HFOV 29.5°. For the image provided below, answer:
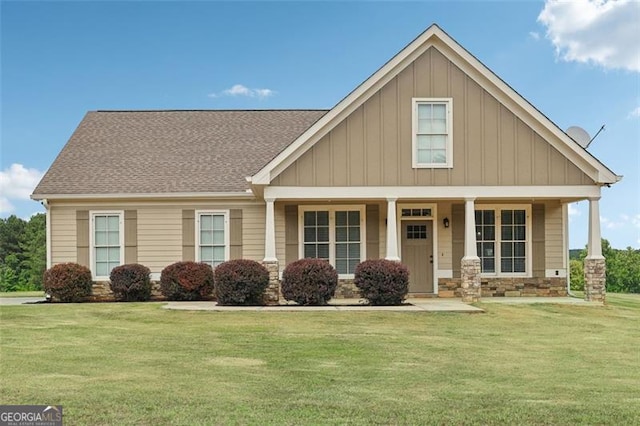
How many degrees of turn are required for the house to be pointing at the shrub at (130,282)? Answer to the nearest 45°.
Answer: approximately 90° to its right

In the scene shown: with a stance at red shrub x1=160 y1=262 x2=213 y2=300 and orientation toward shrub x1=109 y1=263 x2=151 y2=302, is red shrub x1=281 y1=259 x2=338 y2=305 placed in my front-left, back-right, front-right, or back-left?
back-left

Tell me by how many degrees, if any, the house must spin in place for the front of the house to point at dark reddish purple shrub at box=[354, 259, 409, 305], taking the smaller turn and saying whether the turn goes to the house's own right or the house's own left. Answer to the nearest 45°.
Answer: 0° — it already faces it

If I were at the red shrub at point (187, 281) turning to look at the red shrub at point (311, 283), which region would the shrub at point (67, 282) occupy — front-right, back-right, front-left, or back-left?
back-right

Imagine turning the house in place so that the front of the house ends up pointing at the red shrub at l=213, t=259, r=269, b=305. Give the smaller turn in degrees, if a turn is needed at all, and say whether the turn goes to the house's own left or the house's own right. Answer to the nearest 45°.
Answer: approximately 45° to the house's own right

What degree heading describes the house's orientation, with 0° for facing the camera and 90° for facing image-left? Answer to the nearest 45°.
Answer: approximately 0°
